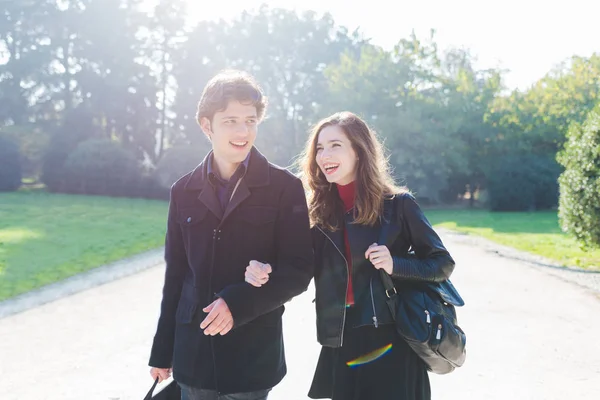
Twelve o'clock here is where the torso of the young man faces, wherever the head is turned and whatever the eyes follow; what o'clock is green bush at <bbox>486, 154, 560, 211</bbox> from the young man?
The green bush is roughly at 7 o'clock from the young man.

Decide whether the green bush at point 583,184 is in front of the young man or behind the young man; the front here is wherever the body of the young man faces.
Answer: behind

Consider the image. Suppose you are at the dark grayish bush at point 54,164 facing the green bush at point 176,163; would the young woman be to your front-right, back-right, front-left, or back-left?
front-right

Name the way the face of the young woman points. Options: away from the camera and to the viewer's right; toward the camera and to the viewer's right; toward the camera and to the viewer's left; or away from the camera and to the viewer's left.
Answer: toward the camera and to the viewer's left

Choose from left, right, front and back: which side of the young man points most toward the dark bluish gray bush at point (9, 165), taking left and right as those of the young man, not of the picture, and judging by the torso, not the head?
back

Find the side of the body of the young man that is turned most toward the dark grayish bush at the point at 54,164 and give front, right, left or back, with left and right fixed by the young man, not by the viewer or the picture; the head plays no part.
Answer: back

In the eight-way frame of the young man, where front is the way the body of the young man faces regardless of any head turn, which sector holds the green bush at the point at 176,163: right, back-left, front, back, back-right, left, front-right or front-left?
back

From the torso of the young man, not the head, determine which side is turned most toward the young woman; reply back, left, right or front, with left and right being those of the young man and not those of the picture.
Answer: left

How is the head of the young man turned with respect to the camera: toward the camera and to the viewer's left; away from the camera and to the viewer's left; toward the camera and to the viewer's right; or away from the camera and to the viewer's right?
toward the camera and to the viewer's right

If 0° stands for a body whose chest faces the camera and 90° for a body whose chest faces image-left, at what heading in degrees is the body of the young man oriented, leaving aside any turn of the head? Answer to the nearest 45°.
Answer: approximately 0°
